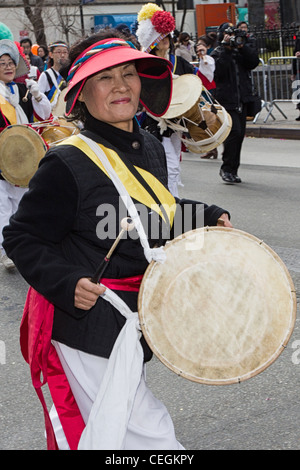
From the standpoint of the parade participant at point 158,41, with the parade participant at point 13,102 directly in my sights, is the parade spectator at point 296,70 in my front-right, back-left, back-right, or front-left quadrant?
back-right

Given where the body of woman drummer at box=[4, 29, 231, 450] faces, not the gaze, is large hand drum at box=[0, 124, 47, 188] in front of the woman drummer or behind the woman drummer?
behind

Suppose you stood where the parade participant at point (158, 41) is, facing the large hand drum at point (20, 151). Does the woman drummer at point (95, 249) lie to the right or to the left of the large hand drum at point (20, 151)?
left

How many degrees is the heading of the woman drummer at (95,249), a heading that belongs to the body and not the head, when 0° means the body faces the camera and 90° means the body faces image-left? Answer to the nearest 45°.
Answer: approximately 315°

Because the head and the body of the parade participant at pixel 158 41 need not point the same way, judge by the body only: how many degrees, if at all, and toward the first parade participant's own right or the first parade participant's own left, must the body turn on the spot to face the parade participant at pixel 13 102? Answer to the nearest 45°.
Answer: approximately 90° to the first parade participant's own right

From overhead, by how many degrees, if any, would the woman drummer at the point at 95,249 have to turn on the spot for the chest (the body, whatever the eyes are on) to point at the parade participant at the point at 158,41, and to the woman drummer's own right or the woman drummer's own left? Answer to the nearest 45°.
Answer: approximately 135° to the woman drummer's own left

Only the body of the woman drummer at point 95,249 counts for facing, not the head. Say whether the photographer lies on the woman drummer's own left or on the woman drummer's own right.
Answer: on the woman drummer's own left

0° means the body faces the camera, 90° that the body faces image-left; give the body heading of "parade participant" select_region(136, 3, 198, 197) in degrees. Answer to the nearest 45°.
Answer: approximately 315°

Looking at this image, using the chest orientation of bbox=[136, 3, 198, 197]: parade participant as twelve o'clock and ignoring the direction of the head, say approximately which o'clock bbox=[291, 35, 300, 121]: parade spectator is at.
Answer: bbox=[291, 35, 300, 121]: parade spectator is roughly at 8 o'clock from bbox=[136, 3, 198, 197]: parade participant.
